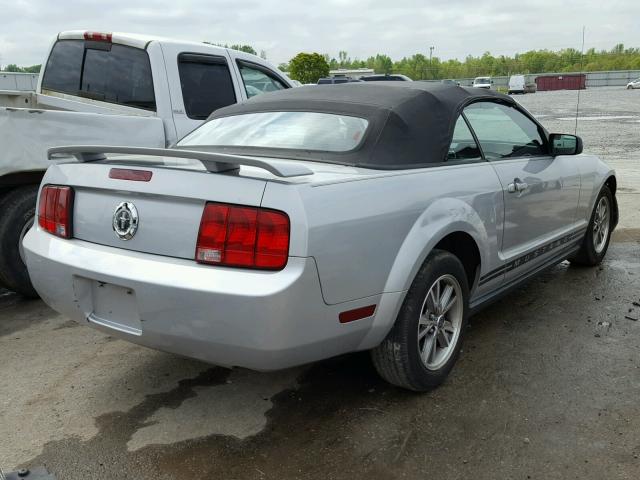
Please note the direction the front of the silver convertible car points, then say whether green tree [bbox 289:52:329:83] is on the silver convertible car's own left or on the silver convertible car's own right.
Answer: on the silver convertible car's own left

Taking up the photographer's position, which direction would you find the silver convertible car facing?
facing away from the viewer and to the right of the viewer

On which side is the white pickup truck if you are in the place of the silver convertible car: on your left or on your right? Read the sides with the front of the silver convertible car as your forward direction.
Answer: on your left

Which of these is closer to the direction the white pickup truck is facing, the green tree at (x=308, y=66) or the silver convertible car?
the green tree

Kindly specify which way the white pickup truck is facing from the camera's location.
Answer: facing away from the viewer and to the right of the viewer
